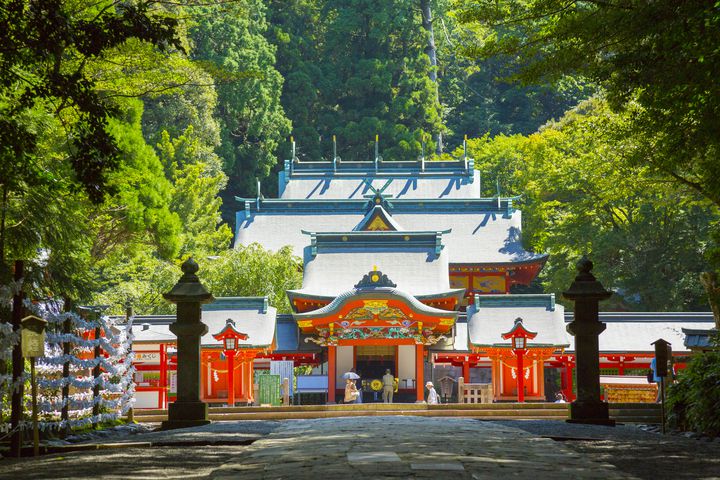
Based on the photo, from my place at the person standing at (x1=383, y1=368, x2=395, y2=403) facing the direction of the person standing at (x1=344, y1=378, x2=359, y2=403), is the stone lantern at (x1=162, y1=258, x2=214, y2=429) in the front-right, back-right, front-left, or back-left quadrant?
front-left

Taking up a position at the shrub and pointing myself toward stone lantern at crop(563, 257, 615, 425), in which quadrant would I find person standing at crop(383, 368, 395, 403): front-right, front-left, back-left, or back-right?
front-right

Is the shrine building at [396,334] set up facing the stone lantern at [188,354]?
yes

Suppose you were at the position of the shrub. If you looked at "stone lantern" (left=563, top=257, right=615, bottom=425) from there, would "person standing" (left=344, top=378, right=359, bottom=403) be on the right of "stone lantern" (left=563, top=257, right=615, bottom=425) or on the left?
right

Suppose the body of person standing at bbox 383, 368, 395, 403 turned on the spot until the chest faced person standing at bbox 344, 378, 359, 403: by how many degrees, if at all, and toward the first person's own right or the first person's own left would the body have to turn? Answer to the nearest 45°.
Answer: approximately 135° to the first person's own left

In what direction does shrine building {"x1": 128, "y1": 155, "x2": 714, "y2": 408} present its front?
toward the camera

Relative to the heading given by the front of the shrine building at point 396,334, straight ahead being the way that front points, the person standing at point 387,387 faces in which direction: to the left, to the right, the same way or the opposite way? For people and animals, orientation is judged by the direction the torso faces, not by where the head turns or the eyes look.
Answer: the opposite way

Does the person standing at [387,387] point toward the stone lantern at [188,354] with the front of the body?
no

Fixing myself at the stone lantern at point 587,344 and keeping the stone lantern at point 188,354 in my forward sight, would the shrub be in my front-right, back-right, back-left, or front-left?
back-left

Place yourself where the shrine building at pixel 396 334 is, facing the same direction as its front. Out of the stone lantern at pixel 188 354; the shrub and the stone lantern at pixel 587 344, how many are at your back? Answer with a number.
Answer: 0

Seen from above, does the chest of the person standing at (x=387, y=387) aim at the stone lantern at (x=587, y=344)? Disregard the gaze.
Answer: no

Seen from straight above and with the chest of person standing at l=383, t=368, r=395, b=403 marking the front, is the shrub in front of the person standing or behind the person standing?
behind
